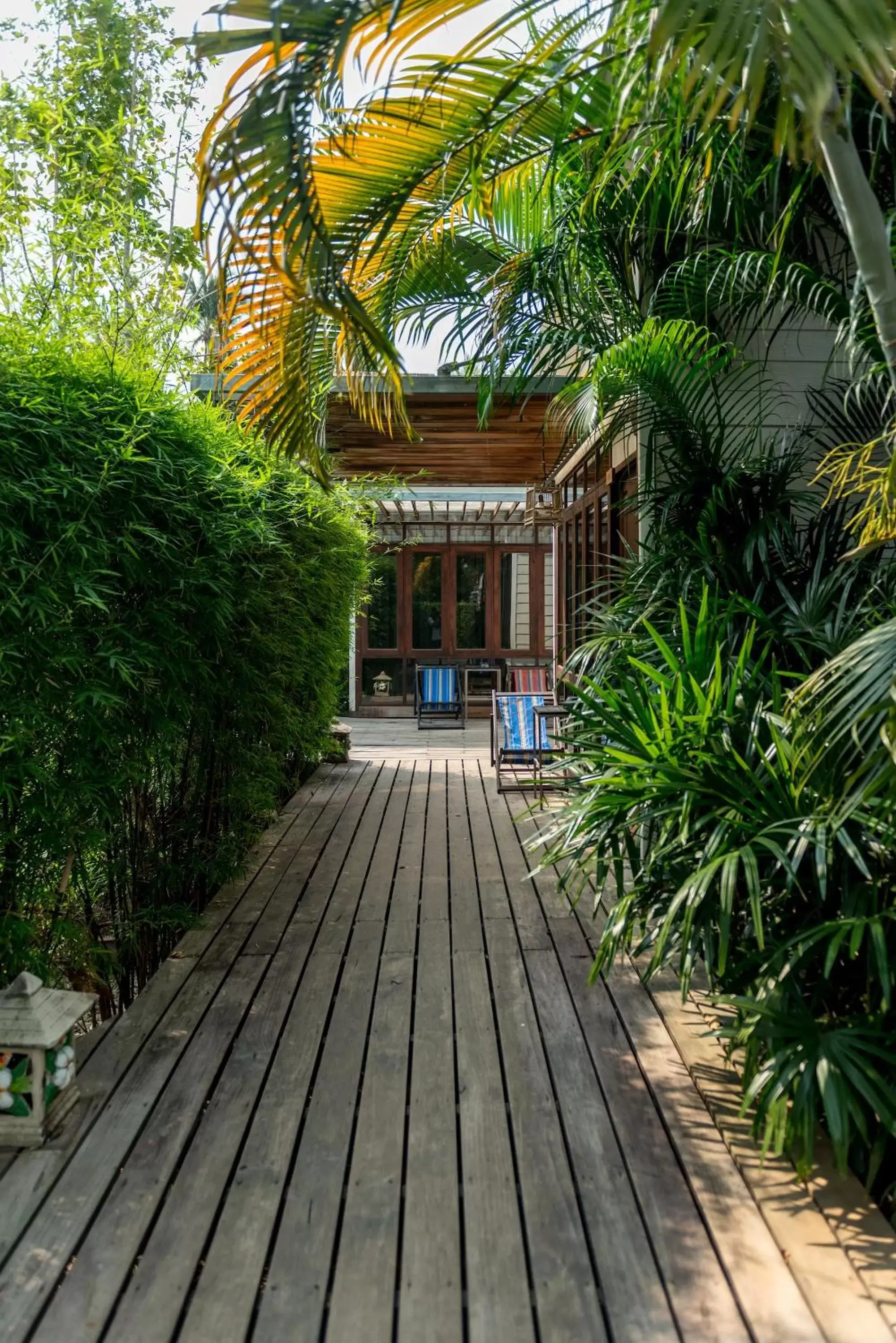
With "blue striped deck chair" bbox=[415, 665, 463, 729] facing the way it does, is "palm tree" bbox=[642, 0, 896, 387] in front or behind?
in front

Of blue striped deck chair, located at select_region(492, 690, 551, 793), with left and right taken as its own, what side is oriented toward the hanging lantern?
back

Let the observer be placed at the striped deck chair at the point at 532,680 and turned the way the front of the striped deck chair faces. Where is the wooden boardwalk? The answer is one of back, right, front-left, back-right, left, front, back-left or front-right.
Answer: front

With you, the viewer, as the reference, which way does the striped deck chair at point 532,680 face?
facing the viewer

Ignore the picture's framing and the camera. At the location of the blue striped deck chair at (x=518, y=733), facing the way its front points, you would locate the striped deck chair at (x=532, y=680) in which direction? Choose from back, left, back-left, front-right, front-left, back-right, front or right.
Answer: back

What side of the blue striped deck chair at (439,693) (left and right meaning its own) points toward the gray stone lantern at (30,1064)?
front

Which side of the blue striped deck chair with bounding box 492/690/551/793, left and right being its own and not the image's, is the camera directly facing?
front

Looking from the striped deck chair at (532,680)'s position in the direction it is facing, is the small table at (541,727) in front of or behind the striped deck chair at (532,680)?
in front

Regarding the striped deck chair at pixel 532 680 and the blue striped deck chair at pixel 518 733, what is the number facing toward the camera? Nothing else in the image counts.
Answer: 2

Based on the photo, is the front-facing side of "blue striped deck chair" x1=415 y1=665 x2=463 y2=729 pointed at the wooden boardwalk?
yes
